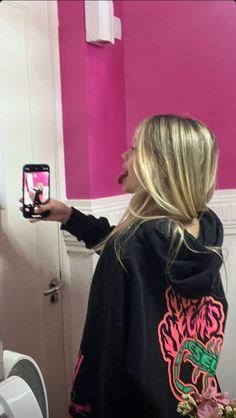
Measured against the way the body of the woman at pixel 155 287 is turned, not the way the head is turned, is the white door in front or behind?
in front

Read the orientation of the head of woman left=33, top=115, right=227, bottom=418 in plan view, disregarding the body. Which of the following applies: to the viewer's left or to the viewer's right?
to the viewer's left

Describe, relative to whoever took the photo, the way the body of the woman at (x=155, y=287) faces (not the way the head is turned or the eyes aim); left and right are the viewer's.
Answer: facing away from the viewer and to the left of the viewer
